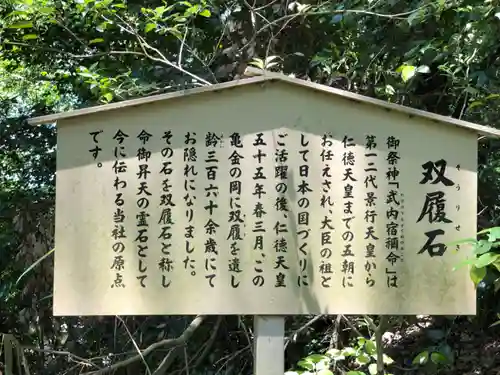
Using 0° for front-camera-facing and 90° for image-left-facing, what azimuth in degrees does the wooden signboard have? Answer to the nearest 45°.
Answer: approximately 0°
